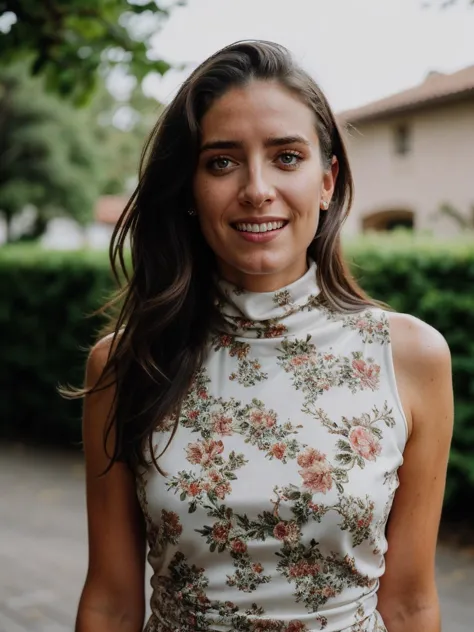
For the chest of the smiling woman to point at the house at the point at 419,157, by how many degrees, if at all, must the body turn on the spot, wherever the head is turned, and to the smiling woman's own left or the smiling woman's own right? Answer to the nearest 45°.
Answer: approximately 180°

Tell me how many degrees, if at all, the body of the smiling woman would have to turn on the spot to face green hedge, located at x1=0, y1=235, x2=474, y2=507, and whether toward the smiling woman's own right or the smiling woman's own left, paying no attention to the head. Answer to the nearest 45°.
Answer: approximately 180°

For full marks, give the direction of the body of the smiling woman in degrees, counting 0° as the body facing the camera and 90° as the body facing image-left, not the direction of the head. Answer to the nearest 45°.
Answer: approximately 0°

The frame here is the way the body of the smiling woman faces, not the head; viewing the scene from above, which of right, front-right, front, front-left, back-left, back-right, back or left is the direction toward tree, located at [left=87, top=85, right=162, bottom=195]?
back

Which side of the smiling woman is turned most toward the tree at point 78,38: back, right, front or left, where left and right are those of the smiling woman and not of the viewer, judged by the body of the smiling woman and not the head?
back

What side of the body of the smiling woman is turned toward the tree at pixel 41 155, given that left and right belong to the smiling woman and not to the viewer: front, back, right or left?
back

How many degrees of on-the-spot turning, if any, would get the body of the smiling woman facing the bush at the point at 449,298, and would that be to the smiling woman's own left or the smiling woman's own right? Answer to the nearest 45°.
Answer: approximately 180°
